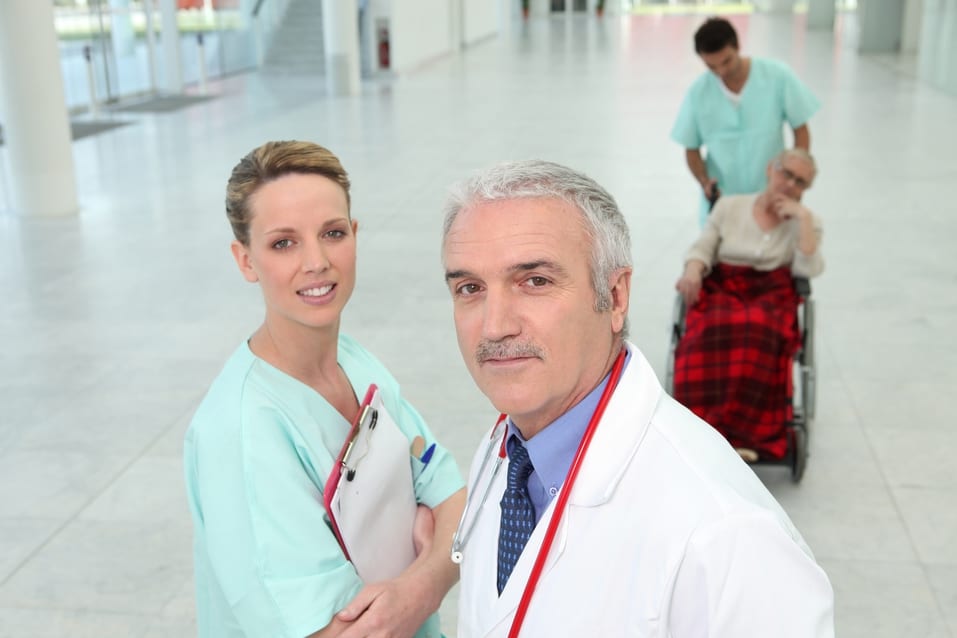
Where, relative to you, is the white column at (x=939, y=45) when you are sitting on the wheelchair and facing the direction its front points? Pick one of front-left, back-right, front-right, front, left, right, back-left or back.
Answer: back

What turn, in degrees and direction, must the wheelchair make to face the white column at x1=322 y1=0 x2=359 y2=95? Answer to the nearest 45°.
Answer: approximately 135° to its right

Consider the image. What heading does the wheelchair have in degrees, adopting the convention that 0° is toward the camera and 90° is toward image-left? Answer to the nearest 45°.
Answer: approximately 0°

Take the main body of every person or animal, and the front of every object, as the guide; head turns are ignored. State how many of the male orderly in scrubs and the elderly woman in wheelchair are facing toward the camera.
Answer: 2

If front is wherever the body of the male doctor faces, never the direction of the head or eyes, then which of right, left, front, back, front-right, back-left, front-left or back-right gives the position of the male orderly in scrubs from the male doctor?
back-right

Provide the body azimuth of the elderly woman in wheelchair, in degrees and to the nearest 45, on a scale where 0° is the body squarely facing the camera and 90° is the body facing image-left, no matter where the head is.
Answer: approximately 0°

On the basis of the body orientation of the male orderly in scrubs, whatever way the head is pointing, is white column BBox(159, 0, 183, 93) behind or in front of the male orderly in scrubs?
behind
